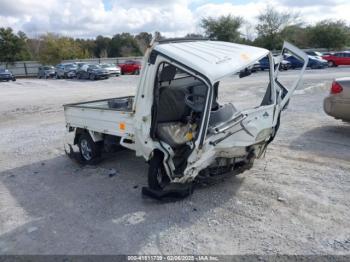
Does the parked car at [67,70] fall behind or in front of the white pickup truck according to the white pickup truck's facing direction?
behind

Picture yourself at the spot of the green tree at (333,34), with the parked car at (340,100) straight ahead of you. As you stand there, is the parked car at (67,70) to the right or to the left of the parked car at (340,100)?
right

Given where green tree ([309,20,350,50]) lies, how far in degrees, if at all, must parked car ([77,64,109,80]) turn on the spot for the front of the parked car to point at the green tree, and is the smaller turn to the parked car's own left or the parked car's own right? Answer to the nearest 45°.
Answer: approximately 45° to the parked car's own left

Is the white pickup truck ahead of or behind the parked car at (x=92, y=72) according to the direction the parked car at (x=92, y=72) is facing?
ahead

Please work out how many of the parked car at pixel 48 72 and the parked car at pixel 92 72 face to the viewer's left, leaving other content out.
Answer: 0

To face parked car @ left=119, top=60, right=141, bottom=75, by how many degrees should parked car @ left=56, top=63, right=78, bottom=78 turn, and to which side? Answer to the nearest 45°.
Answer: approximately 45° to its left

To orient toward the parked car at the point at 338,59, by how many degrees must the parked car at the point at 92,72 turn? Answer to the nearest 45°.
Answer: approximately 45° to its left
